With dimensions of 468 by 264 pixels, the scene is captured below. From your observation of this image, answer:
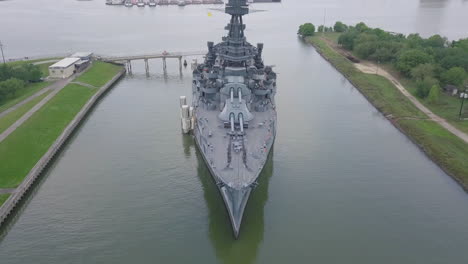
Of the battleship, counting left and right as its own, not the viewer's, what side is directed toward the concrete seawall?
right

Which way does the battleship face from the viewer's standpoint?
toward the camera
